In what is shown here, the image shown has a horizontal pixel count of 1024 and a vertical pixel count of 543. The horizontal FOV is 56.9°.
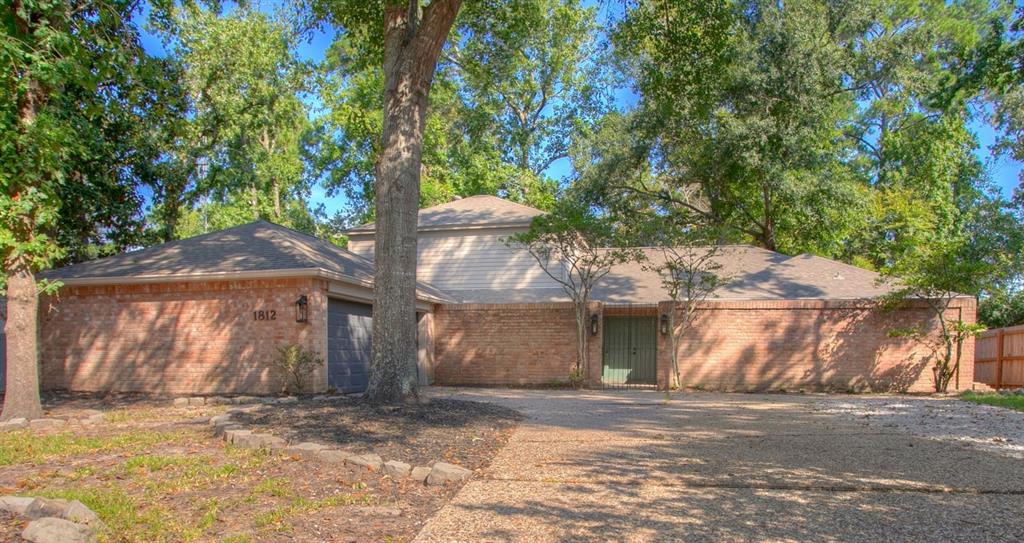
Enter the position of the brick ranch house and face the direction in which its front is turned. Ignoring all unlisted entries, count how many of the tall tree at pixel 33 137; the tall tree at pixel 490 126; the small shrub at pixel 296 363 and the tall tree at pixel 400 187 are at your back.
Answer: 1

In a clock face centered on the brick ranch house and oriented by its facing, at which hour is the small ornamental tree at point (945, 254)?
The small ornamental tree is roughly at 8 o'clock from the brick ranch house.

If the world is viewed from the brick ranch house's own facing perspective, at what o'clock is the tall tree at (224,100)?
The tall tree is roughly at 4 o'clock from the brick ranch house.

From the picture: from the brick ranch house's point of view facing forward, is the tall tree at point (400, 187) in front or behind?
in front

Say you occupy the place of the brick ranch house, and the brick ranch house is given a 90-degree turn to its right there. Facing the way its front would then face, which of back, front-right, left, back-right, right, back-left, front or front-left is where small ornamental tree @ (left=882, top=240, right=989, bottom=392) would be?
back

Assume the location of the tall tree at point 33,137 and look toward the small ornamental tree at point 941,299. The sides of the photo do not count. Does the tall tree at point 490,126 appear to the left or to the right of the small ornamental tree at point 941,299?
left

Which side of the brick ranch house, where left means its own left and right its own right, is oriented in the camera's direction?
front

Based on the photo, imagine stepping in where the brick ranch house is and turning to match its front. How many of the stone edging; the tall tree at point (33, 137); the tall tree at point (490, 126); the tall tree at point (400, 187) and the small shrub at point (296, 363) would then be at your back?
1

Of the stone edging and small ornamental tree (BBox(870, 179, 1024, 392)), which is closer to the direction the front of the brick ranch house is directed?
the stone edging

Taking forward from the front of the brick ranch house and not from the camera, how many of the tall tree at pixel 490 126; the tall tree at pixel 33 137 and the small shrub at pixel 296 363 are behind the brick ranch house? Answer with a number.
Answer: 1

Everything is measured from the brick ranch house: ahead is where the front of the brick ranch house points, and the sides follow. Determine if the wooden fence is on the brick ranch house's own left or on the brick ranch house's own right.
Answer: on the brick ranch house's own left

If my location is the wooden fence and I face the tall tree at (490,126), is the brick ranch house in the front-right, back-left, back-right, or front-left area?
front-left
